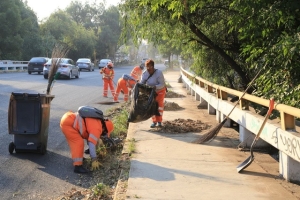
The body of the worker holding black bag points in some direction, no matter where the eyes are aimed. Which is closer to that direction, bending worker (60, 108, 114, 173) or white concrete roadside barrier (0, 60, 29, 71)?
the bending worker

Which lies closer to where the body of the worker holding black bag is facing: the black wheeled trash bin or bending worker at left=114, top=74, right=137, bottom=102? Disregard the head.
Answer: the black wheeled trash bin

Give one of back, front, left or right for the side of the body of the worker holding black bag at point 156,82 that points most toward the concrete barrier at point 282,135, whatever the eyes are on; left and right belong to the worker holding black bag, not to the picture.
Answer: left

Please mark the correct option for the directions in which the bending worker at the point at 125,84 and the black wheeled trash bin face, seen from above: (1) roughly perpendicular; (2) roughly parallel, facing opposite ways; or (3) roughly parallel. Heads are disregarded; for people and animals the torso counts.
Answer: roughly perpendicular

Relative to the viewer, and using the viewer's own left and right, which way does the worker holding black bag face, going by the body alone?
facing the viewer and to the left of the viewer

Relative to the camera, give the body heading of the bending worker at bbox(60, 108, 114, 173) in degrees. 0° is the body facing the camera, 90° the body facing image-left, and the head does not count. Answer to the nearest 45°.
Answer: approximately 270°
